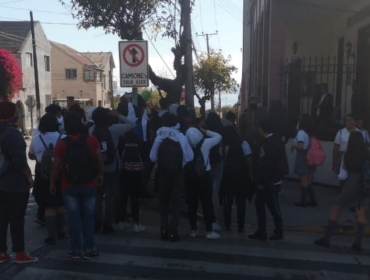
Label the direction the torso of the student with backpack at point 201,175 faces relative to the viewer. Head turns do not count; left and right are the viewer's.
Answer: facing away from the viewer and to the right of the viewer

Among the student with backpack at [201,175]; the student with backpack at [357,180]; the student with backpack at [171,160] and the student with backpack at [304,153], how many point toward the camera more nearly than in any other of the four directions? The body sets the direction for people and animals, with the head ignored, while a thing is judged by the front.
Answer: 0

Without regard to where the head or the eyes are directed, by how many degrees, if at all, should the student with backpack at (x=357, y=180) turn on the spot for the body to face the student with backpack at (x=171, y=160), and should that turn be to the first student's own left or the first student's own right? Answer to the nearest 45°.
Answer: approximately 45° to the first student's own left

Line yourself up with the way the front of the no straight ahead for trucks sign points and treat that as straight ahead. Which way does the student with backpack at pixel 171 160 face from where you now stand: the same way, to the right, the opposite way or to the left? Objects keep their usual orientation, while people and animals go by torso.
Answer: the opposite way

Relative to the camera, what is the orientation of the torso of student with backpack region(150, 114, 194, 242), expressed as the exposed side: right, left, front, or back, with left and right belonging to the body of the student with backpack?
back

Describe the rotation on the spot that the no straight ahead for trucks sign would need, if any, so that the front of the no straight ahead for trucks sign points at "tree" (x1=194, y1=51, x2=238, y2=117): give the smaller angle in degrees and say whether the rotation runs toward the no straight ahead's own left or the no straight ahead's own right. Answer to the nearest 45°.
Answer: approximately 180°

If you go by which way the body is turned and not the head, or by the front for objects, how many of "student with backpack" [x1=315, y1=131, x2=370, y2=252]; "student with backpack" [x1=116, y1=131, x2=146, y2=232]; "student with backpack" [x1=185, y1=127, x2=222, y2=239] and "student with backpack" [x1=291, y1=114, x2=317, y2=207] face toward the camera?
0

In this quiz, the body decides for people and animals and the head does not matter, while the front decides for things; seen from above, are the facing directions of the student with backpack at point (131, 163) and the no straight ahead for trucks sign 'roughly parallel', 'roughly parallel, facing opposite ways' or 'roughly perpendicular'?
roughly parallel, facing opposite ways

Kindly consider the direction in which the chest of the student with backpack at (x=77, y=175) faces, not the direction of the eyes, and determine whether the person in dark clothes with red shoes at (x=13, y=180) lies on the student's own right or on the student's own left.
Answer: on the student's own left

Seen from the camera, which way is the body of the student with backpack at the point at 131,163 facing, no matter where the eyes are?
away from the camera

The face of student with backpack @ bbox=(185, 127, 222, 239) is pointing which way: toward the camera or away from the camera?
away from the camera

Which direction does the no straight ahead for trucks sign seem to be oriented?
toward the camera
